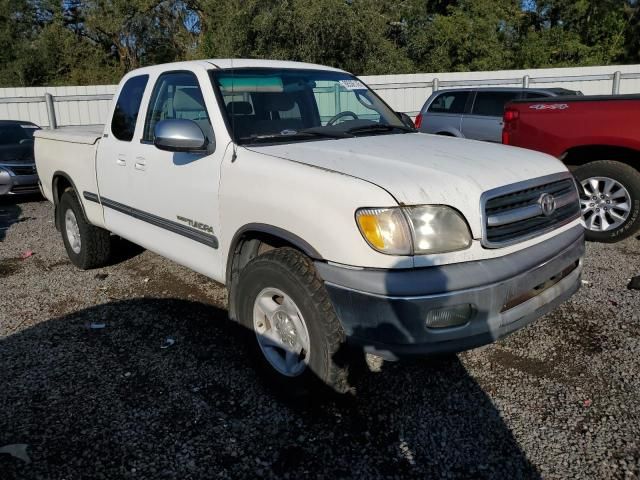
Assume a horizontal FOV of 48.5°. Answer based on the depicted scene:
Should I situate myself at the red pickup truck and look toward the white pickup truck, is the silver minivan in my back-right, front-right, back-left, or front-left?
back-right

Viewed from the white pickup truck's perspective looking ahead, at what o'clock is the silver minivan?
The silver minivan is roughly at 8 o'clock from the white pickup truck.

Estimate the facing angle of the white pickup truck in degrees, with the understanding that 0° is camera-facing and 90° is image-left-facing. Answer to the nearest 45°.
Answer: approximately 315°

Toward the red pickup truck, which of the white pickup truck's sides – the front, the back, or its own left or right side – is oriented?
left

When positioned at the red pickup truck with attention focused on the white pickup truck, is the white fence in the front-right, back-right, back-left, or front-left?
back-right

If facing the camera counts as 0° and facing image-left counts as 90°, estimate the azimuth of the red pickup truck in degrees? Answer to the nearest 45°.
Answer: approximately 270°

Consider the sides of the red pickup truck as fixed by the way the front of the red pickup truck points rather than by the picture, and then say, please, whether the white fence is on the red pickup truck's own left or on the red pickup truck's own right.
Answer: on the red pickup truck's own left
